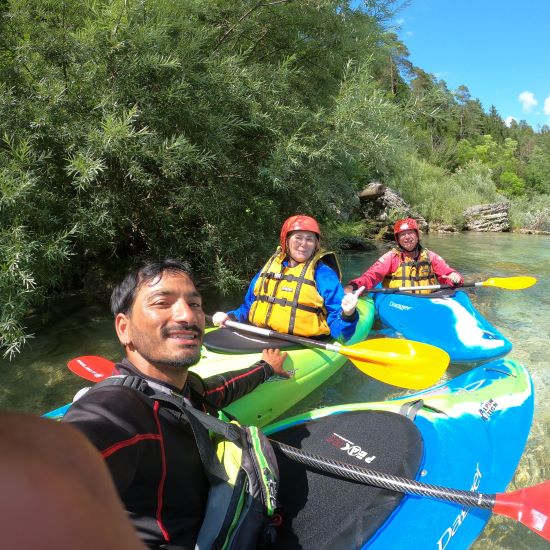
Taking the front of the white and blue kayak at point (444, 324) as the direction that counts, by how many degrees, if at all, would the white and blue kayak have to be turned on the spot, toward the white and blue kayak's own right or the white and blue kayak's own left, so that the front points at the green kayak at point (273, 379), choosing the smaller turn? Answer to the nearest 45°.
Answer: approximately 90° to the white and blue kayak's own right

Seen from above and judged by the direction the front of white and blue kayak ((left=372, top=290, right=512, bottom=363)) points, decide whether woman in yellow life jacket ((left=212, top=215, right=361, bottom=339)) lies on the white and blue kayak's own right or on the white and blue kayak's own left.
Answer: on the white and blue kayak's own right

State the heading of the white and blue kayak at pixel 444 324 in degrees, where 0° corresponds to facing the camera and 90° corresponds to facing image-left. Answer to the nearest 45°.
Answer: approximately 315°
